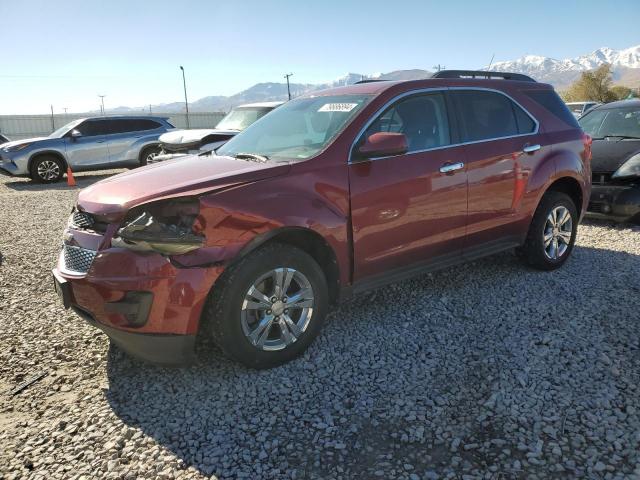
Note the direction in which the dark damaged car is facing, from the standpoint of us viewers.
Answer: facing the viewer and to the left of the viewer

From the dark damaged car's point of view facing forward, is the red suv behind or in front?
in front

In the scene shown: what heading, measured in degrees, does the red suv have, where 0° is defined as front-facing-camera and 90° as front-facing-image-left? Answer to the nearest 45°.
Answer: approximately 45°

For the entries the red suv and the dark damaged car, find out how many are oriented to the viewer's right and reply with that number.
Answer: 0

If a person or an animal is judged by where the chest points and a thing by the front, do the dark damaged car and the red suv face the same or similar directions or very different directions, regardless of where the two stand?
same or similar directions

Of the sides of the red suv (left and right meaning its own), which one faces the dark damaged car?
back
